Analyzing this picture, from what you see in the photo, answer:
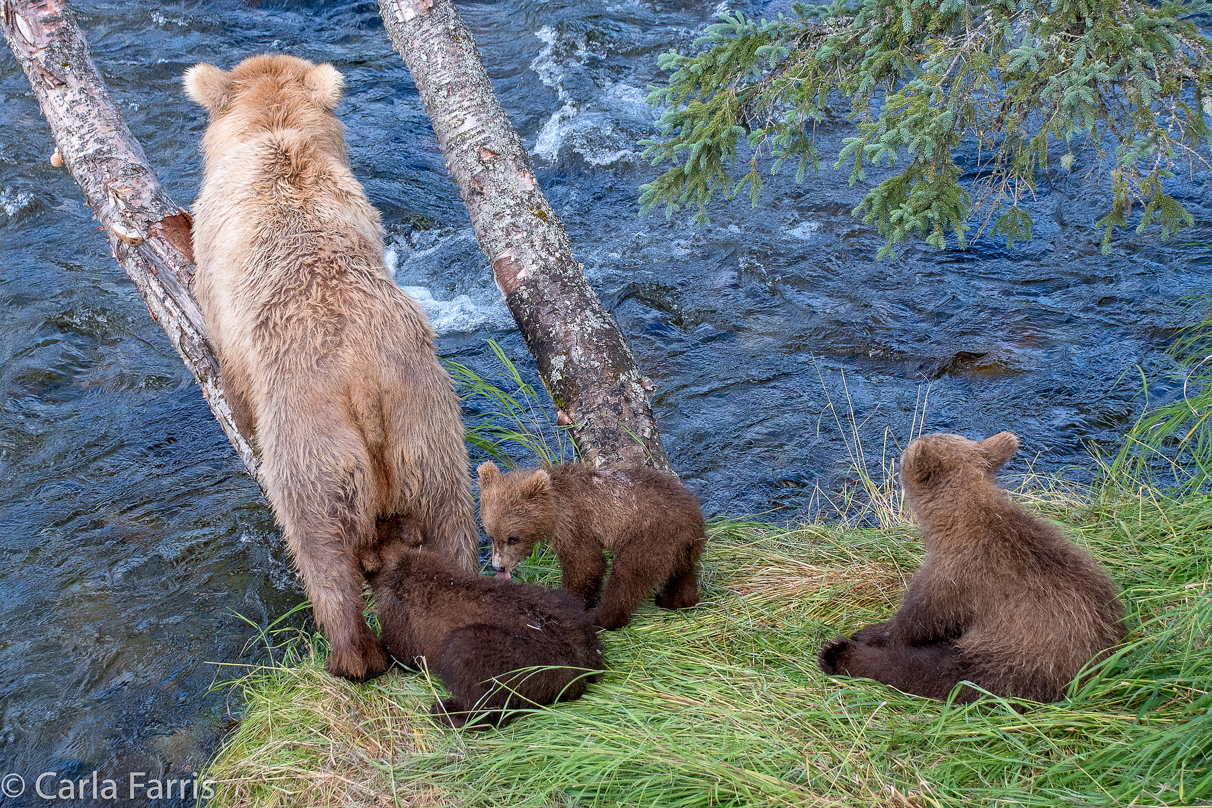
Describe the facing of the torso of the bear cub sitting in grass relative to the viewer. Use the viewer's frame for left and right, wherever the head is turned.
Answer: facing away from the viewer and to the left of the viewer

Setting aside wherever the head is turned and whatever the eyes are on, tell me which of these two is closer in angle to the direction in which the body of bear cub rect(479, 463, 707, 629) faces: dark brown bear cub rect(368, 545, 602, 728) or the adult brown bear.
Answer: the adult brown bear

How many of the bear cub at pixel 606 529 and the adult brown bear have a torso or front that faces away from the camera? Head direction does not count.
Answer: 1

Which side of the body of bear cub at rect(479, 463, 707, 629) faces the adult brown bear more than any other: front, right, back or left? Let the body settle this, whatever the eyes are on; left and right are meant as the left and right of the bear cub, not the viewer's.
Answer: front

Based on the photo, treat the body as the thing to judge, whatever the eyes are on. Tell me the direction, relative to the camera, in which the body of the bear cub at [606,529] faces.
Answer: to the viewer's left

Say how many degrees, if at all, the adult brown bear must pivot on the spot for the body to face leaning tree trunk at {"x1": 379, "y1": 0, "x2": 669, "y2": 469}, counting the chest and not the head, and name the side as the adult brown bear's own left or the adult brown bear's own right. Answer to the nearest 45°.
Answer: approximately 45° to the adult brown bear's own right

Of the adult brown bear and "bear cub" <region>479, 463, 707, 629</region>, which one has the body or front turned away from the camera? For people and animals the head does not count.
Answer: the adult brown bear

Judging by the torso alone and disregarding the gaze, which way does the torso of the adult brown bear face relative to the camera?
away from the camera

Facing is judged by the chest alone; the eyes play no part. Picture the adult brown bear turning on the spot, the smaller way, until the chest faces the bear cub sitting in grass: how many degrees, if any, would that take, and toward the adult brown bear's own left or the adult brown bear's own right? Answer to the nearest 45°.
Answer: approximately 135° to the adult brown bear's own right

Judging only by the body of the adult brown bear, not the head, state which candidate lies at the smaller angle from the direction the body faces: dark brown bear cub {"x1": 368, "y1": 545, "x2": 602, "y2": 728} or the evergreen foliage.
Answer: the evergreen foliage

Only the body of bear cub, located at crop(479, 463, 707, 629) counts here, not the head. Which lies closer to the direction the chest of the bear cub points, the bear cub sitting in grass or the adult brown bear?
the adult brown bear

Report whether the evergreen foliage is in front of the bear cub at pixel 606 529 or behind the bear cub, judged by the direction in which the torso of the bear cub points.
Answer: behind

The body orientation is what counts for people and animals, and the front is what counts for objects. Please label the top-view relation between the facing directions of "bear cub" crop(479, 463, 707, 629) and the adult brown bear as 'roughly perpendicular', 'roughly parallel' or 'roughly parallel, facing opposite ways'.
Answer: roughly perpendicular
